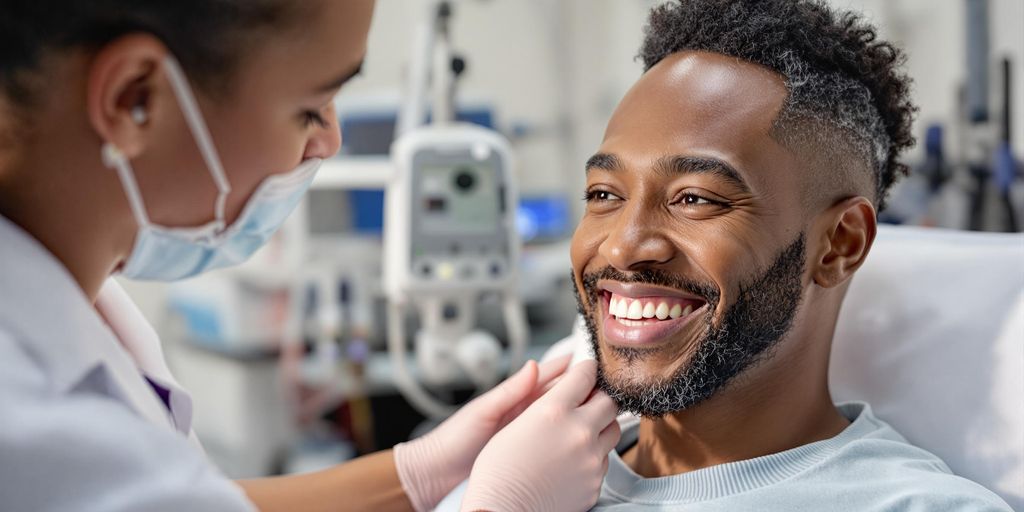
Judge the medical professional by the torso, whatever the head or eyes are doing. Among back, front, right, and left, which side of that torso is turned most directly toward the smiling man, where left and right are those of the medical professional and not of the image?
front

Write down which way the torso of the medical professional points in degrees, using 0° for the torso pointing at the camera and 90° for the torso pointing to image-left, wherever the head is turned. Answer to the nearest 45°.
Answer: approximately 270°

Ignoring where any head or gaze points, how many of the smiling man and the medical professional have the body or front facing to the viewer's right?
1

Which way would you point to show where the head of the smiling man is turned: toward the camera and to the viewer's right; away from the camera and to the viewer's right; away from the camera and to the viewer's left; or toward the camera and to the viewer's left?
toward the camera and to the viewer's left

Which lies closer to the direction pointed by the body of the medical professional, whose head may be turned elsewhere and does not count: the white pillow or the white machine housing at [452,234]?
the white pillow

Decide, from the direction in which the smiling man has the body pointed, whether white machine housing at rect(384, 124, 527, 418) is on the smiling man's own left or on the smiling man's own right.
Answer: on the smiling man's own right

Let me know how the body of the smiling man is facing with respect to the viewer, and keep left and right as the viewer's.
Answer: facing the viewer and to the left of the viewer

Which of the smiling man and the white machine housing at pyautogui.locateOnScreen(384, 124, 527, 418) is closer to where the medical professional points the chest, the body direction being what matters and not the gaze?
the smiling man

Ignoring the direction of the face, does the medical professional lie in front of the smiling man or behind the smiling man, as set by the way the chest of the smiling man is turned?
in front

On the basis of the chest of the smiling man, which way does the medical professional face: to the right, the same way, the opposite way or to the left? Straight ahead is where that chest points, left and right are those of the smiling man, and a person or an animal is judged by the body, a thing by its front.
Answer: the opposite way

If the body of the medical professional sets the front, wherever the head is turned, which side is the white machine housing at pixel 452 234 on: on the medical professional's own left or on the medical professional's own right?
on the medical professional's own left

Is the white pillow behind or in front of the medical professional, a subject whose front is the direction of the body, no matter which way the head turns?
in front
